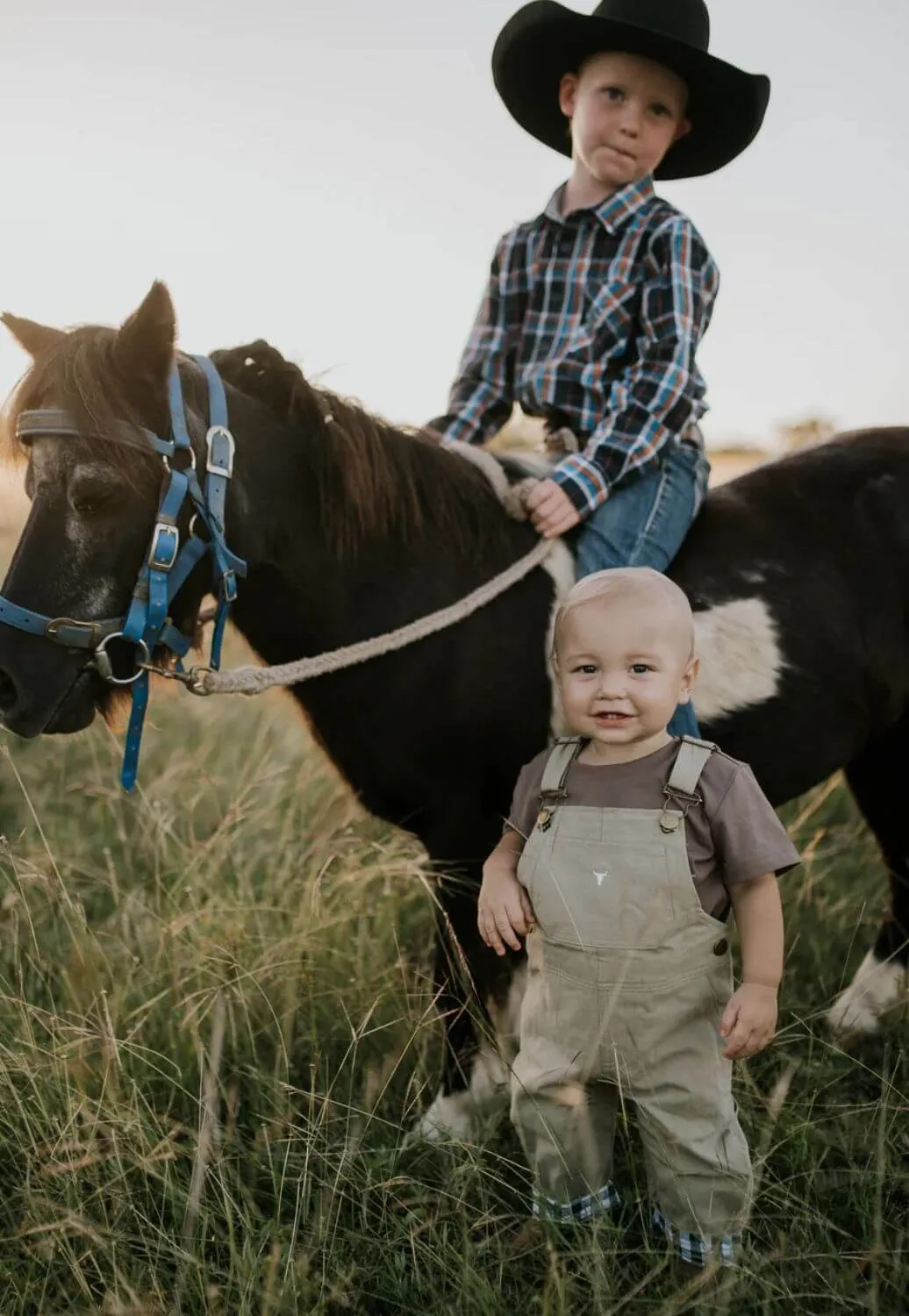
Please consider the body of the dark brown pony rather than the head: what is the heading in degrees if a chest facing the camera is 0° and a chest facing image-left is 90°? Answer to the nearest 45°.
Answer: approximately 90°

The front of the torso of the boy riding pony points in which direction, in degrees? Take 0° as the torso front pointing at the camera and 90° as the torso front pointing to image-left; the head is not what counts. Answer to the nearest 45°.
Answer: approximately 45°
